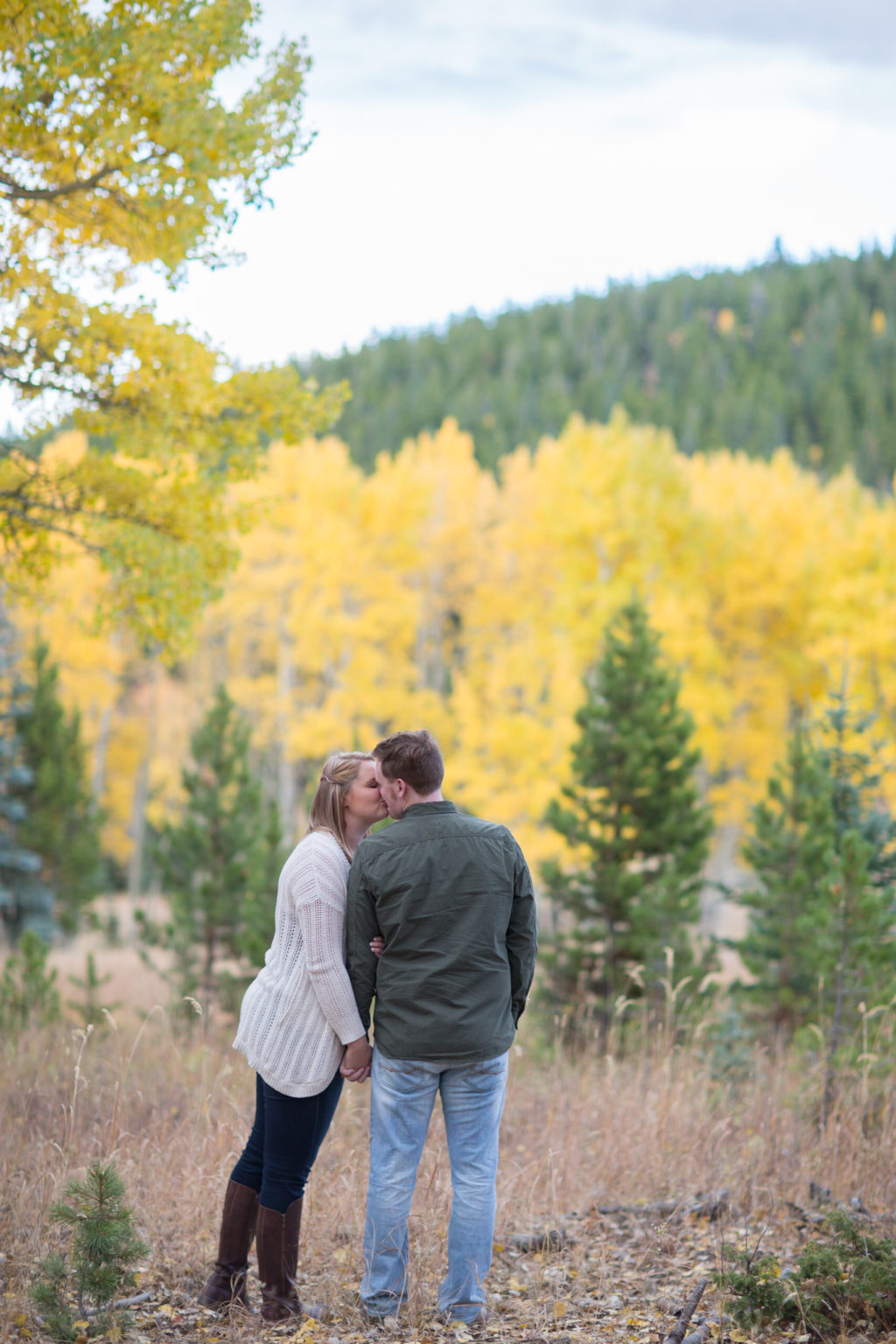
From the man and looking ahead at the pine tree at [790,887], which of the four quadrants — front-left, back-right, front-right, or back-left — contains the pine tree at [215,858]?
front-left

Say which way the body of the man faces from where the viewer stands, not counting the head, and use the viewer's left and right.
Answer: facing away from the viewer

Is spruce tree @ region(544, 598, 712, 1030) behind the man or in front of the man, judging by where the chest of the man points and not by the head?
in front

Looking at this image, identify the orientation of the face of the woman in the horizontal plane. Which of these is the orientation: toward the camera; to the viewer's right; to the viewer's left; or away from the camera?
to the viewer's right

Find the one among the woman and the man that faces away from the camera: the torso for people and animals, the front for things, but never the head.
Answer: the man

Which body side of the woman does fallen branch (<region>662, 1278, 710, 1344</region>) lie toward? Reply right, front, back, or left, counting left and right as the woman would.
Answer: front

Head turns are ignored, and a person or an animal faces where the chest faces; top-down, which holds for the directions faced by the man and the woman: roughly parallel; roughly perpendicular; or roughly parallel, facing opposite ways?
roughly perpendicular

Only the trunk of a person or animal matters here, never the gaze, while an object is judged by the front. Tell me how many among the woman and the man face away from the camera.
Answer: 1

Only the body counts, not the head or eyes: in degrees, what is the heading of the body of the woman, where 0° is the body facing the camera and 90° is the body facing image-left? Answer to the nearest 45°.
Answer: approximately 270°

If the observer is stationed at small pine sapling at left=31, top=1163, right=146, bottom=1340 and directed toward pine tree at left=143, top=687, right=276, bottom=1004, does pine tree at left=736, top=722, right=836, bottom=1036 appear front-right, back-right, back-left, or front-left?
front-right
